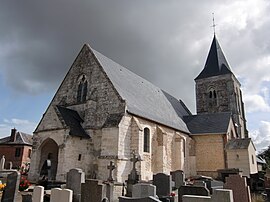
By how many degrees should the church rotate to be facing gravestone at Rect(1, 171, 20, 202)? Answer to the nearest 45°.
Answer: approximately 45° to its left

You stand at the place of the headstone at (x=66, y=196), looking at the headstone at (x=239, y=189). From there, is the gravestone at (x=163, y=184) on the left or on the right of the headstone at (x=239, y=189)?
left

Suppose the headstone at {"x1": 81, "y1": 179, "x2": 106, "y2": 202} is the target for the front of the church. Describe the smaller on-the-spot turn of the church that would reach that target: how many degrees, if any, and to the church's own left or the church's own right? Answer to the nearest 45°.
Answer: approximately 45° to the church's own left

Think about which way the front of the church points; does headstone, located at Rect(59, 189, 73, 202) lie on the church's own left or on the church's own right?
on the church's own left

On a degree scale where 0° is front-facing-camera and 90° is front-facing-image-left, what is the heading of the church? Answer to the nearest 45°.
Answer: approximately 45°

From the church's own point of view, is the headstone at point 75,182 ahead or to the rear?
ahead

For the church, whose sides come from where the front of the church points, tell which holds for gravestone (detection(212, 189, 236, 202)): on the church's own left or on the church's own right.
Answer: on the church's own left

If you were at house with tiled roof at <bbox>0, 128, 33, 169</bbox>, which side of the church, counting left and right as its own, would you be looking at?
right

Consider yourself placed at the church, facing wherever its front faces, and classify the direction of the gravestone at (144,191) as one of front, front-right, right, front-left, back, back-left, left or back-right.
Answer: front-left

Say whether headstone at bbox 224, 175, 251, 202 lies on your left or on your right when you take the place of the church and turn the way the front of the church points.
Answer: on your left

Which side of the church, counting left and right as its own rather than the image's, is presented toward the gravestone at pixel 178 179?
left
